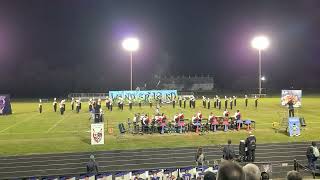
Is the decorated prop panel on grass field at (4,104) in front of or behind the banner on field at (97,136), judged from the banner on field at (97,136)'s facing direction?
behind

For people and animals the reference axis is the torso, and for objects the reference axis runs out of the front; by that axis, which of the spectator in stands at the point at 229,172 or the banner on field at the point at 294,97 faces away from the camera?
the spectator in stands

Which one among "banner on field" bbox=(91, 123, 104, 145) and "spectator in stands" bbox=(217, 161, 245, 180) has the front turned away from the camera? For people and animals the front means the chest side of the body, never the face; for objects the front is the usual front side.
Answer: the spectator in stands

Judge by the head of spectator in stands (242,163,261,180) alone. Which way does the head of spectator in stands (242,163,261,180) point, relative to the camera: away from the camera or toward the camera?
away from the camera

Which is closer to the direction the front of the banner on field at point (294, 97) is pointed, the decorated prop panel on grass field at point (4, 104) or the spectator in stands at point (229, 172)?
the spectator in stands

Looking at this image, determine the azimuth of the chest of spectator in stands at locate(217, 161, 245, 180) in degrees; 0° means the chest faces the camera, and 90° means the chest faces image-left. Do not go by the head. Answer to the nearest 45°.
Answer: approximately 180°

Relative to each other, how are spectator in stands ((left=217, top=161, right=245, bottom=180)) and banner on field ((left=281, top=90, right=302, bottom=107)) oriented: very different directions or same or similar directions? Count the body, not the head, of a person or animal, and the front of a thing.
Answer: very different directions

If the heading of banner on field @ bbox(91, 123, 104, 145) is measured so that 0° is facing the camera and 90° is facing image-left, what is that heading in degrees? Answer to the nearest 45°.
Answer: approximately 0°

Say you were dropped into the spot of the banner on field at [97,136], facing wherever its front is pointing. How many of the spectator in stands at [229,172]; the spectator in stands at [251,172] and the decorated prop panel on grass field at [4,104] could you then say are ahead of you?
2

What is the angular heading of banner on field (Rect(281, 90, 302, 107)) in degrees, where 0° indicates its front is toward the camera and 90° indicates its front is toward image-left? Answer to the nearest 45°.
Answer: approximately 0°

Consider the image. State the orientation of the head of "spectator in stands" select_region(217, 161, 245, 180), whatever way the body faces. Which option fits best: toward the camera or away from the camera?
away from the camera
